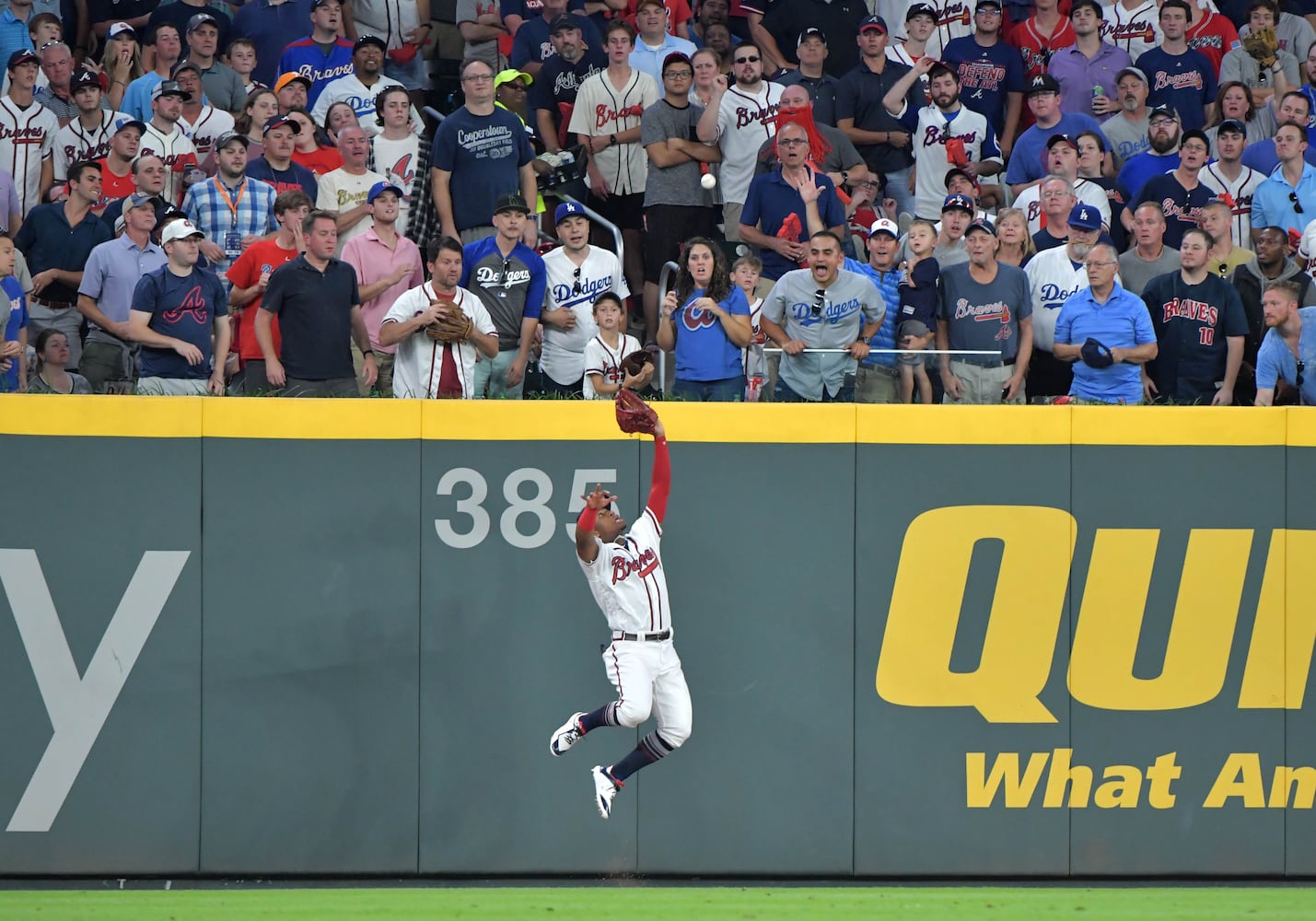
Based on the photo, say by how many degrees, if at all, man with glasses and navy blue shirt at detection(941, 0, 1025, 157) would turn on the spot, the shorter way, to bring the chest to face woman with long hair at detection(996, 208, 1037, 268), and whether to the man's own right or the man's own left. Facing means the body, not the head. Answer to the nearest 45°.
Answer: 0° — they already face them

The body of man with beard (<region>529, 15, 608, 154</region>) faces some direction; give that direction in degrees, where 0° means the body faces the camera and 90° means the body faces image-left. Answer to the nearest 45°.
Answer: approximately 0°

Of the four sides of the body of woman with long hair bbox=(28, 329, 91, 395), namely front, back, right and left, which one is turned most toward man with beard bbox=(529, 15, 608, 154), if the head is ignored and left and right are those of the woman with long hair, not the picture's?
left

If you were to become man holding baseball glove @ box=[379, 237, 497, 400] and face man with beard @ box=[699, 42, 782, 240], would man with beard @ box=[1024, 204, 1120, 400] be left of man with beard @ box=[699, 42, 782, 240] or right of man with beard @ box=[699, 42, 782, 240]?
right

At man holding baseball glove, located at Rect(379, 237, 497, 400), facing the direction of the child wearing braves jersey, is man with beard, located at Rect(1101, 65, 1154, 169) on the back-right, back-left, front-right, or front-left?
front-left

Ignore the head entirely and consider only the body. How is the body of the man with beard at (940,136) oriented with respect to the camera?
toward the camera

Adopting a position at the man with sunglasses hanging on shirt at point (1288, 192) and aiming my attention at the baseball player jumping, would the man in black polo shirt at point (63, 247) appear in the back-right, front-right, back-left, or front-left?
front-right

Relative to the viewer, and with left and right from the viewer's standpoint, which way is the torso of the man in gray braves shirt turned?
facing the viewer

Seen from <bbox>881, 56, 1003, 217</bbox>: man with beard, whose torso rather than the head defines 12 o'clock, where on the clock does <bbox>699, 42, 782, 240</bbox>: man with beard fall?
<bbox>699, 42, 782, 240</bbox>: man with beard is roughly at 2 o'clock from <bbox>881, 56, 1003, 217</bbox>: man with beard.

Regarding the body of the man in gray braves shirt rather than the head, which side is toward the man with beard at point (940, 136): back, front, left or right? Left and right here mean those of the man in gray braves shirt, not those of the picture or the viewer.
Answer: back

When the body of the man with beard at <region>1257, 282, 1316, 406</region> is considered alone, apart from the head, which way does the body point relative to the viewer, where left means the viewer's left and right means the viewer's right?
facing the viewer and to the left of the viewer

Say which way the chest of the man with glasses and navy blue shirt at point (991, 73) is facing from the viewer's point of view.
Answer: toward the camera

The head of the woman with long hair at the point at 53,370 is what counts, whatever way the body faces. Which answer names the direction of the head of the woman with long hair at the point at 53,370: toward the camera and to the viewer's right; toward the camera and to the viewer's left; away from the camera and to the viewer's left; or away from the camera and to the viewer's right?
toward the camera and to the viewer's right
